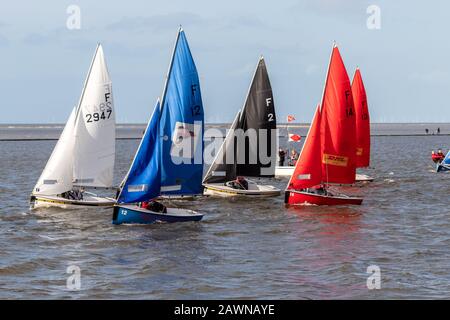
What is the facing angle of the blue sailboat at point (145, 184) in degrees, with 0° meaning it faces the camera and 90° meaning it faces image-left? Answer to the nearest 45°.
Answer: approximately 90°

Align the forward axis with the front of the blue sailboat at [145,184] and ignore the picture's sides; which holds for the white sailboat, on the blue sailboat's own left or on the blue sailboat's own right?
on the blue sailboat's own right

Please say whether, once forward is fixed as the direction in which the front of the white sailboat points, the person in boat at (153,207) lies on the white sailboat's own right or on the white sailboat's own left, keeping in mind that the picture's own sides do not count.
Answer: on the white sailboat's own left

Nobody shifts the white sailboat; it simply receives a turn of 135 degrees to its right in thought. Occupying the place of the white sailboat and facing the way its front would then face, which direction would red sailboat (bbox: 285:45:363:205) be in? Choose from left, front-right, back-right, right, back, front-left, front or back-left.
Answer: front-right

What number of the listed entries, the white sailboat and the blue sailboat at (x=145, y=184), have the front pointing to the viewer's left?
2

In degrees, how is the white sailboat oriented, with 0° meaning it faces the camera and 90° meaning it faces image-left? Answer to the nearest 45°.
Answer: approximately 90°

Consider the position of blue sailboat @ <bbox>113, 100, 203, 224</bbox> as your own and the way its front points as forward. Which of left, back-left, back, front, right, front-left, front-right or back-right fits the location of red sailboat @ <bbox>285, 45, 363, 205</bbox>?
back-right
